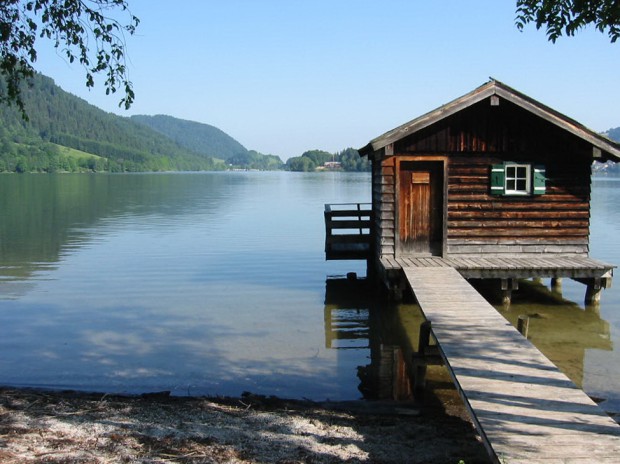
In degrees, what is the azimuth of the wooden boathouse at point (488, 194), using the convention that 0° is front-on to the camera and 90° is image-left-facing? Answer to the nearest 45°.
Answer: approximately 0°

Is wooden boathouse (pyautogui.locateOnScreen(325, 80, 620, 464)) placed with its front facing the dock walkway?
yes
